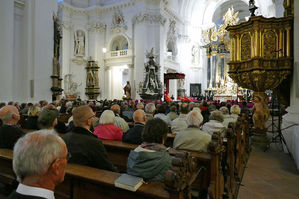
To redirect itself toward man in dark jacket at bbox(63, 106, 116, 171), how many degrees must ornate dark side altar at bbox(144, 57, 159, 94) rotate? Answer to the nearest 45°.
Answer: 0° — it already faces them

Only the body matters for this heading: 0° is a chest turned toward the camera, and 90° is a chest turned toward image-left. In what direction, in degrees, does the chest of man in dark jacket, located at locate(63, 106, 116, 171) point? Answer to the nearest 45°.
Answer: approximately 225°

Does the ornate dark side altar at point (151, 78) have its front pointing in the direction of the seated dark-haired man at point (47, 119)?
yes

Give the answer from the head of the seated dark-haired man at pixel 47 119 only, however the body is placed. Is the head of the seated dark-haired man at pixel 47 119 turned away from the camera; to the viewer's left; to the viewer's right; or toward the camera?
away from the camera

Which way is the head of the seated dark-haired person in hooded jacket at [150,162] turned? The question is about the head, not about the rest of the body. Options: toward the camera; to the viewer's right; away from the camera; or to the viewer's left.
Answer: away from the camera

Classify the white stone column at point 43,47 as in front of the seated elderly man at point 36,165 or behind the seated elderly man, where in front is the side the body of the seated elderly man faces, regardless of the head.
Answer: in front

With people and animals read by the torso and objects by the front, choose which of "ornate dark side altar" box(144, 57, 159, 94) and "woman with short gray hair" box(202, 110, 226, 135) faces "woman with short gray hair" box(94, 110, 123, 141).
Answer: the ornate dark side altar

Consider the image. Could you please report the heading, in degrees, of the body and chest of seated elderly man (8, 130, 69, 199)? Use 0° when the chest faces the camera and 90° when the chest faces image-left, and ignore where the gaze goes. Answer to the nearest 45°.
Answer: approximately 225°

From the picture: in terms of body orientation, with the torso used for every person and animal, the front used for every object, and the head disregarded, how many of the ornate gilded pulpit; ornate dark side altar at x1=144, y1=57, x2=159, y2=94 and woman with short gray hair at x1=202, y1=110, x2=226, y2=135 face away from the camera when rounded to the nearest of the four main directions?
1

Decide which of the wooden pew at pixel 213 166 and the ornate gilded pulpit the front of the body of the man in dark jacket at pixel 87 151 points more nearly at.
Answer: the ornate gilded pulpit

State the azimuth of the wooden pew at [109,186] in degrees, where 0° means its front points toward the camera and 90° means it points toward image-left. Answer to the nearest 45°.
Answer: approximately 225°

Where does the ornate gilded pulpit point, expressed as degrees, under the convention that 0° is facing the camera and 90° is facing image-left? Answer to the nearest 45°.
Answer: approximately 45°

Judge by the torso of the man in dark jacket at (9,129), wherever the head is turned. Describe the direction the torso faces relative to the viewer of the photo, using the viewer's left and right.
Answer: facing away from the viewer and to the right of the viewer

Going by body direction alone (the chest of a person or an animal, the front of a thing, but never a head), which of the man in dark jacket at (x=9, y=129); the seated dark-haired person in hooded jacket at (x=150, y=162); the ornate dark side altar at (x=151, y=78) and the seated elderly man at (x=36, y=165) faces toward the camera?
the ornate dark side altar

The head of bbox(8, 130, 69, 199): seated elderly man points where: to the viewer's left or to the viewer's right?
to the viewer's right

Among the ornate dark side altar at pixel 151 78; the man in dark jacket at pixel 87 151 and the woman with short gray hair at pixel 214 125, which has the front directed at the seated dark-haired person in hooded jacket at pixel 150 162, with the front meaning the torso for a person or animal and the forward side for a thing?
the ornate dark side altar
